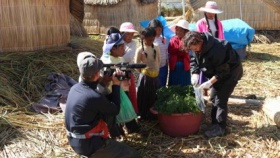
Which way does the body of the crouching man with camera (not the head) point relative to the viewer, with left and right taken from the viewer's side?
facing away from the viewer and to the right of the viewer

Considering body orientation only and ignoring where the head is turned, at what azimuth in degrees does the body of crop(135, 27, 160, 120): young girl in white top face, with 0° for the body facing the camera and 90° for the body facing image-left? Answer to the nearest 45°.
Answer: approximately 315°

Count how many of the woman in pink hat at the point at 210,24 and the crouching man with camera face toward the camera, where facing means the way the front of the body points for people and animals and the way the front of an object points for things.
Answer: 1

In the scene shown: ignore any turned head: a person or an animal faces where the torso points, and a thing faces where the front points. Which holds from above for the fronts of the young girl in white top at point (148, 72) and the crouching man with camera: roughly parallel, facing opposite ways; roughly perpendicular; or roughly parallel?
roughly perpendicular

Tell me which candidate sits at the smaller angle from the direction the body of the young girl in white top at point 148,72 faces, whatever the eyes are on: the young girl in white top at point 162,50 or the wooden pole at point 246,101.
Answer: the wooden pole

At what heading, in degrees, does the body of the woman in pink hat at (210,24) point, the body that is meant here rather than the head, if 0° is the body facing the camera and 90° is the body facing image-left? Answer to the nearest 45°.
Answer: approximately 0°

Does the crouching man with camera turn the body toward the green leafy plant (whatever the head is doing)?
yes

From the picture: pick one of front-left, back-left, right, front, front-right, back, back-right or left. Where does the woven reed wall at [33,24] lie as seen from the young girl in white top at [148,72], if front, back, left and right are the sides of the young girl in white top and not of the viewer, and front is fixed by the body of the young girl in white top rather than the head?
back

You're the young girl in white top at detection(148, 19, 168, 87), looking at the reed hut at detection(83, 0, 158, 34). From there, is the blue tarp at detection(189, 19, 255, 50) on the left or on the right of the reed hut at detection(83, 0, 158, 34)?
right

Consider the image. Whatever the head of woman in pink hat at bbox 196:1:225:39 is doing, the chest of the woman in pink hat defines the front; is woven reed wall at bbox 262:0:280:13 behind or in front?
behind

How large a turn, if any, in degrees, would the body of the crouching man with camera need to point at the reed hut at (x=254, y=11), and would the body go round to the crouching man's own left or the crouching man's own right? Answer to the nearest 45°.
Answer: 0° — they already face it
